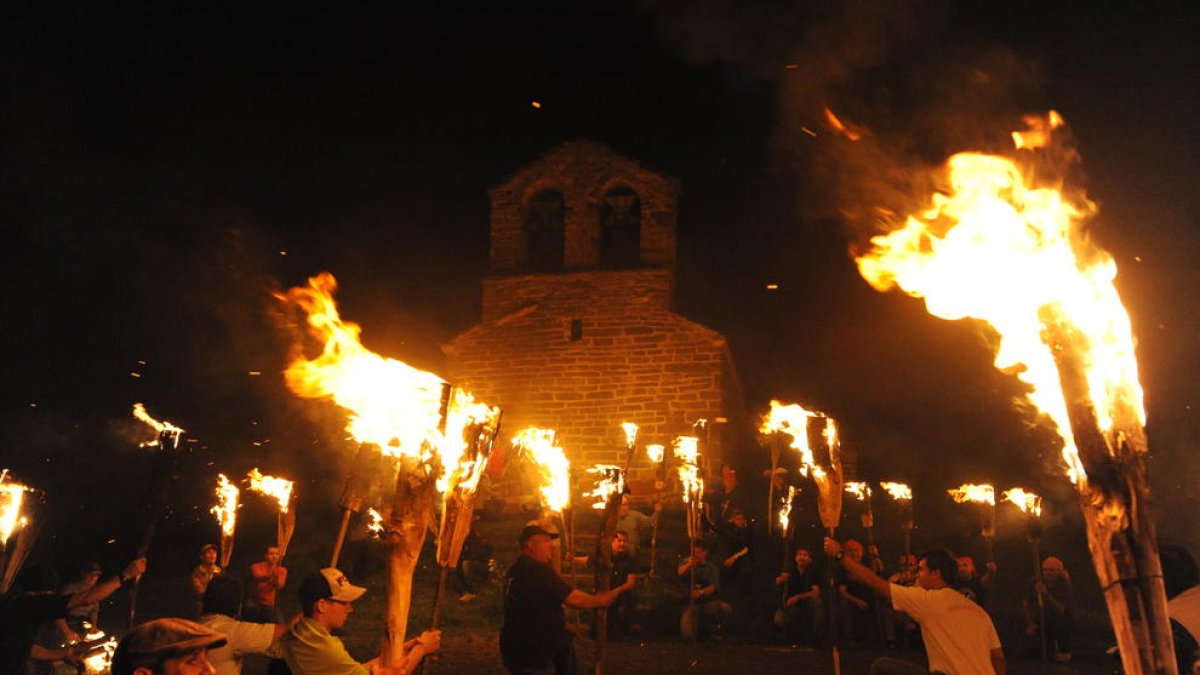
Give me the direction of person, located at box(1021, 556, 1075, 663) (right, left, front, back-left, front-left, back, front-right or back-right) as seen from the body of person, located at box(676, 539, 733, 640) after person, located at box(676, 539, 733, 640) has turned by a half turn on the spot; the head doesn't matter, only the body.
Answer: right

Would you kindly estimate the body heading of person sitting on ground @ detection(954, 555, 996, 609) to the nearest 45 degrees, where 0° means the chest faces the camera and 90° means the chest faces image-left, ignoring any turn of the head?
approximately 0°

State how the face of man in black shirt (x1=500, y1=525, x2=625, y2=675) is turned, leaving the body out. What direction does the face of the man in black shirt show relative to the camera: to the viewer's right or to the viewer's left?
to the viewer's right

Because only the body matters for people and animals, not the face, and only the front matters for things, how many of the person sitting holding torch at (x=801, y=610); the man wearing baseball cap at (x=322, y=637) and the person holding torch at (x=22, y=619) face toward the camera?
1

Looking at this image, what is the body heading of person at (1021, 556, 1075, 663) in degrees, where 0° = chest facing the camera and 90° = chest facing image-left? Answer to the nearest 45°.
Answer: approximately 45°

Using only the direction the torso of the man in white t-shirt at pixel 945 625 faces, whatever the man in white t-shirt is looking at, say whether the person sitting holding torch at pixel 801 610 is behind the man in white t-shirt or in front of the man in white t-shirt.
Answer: in front

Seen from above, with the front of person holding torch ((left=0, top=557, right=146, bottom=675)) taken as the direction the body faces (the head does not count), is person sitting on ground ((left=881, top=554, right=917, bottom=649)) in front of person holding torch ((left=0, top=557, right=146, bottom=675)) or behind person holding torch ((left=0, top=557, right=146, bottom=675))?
in front

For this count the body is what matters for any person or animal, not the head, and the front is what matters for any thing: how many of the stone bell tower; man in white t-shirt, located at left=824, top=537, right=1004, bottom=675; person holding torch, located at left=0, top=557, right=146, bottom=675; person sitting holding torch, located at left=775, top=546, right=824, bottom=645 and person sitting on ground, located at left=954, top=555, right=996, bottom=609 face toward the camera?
3

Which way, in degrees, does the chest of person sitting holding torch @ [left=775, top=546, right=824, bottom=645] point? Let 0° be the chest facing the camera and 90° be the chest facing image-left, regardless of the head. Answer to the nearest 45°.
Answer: approximately 0°

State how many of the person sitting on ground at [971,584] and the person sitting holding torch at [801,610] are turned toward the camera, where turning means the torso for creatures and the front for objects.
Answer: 2

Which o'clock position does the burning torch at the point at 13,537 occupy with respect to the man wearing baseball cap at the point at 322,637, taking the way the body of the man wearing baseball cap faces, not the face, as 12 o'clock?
The burning torch is roughly at 8 o'clock from the man wearing baseball cap.

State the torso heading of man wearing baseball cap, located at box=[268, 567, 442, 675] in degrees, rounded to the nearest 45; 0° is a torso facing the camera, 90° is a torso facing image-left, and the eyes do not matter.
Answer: approximately 270°

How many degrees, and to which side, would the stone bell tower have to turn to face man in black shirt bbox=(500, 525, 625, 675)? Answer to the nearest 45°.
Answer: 0° — it already faces them
